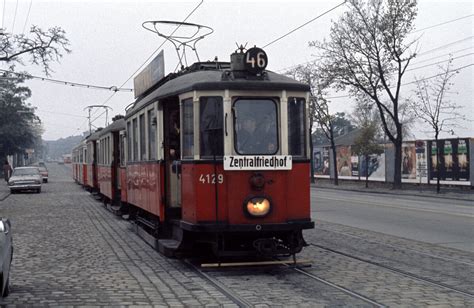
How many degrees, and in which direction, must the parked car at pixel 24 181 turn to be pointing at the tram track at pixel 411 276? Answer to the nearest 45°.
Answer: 0° — it already faces it

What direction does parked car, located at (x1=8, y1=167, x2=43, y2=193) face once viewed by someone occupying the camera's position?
facing the viewer

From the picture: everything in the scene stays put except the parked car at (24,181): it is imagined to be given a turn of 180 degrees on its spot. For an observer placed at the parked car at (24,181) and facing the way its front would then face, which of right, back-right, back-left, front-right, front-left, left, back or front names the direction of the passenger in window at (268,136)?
back

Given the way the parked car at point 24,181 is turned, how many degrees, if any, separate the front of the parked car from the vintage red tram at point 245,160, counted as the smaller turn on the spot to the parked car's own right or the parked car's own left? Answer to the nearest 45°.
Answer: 0° — it already faces it

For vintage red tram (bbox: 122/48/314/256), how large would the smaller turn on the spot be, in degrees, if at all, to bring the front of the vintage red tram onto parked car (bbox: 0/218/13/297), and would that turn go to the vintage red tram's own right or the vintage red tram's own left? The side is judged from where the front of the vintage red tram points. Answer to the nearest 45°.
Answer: approximately 90° to the vintage red tram's own right

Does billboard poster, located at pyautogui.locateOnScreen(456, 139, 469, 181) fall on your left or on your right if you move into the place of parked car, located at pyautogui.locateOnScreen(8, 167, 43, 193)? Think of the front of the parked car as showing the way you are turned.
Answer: on your left

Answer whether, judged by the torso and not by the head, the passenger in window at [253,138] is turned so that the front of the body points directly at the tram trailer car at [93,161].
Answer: no

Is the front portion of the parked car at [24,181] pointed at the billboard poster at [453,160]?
no

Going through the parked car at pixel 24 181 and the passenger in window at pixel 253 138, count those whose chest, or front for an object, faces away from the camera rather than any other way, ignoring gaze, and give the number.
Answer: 0

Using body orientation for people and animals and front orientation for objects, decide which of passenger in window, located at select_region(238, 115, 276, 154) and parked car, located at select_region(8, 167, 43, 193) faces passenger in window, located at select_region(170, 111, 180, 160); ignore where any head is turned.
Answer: the parked car

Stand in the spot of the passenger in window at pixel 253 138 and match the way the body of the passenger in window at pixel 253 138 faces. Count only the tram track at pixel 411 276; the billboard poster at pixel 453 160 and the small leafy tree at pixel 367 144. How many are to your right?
0

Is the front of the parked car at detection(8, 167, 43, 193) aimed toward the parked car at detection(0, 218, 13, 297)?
yes

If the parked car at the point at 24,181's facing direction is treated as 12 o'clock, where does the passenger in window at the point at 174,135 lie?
The passenger in window is roughly at 12 o'clock from the parked car.

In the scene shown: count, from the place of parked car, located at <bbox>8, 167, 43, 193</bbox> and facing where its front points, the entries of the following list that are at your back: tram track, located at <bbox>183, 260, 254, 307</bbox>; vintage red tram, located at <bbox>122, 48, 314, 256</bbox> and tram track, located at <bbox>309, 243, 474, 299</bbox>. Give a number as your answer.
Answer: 0

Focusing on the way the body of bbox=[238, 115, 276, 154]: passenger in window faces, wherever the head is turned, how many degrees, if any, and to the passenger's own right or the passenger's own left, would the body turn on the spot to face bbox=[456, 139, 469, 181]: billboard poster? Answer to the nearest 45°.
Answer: approximately 90° to the passenger's own left
